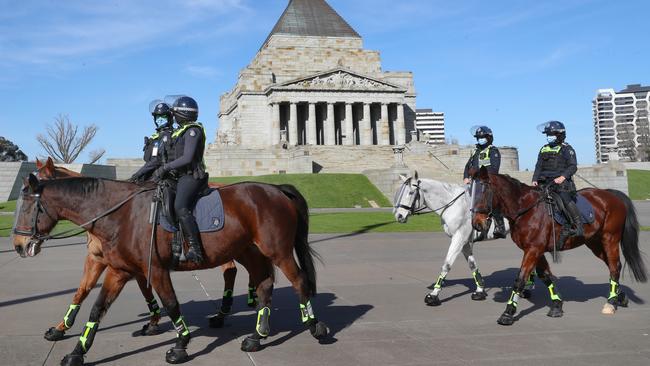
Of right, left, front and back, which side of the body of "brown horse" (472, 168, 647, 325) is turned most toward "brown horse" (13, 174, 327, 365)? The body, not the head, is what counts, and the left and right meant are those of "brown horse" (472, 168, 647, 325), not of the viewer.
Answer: front

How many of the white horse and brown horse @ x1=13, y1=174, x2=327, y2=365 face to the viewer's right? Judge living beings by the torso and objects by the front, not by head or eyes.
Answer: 0

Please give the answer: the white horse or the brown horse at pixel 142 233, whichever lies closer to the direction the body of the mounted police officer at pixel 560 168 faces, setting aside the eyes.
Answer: the brown horse

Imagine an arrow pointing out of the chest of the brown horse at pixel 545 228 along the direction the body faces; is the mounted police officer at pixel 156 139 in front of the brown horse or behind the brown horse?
in front

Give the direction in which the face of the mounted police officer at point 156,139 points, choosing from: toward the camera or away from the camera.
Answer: toward the camera

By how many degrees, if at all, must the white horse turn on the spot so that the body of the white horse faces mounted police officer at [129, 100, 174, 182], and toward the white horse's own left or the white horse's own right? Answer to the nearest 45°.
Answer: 0° — it already faces them

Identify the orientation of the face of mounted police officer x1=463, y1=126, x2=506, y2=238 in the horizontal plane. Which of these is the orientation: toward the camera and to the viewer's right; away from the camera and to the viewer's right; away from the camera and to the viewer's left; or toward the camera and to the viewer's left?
toward the camera and to the viewer's left

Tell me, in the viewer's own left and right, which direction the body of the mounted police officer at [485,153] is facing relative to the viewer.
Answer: facing the viewer and to the left of the viewer

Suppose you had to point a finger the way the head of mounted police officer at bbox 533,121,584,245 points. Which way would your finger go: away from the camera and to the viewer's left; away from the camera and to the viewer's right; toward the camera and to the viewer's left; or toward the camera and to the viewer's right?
toward the camera and to the viewer's left

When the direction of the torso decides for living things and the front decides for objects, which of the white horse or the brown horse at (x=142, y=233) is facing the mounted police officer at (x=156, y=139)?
the white horse

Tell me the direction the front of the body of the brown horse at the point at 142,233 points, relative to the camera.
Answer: to the viewer's left

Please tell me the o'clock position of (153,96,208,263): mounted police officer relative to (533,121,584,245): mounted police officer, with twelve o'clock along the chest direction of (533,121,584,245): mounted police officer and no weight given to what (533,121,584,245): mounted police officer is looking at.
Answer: (153,96,208,263): mounted police officer is roughly at 12 o'clock from (533,121,584,245): mounted police officer.

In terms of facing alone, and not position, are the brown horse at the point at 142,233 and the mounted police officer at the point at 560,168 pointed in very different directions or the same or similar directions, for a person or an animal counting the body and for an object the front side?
same or similar directions

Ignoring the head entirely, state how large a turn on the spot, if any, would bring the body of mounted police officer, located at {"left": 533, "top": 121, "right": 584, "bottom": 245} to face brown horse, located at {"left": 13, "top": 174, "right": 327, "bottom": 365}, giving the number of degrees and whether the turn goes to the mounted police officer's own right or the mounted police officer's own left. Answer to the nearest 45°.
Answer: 0° — they already face it

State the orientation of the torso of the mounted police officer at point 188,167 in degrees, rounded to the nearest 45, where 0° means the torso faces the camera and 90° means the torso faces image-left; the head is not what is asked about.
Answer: approximately 90°
